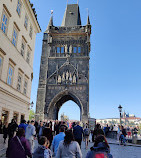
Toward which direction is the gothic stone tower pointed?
toward the camera

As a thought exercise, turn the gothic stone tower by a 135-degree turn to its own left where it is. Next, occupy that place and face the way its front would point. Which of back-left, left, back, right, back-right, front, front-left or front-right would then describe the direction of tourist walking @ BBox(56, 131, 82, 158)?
back-right

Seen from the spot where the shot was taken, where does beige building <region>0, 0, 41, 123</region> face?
facing the viewer and to the right of the viewer

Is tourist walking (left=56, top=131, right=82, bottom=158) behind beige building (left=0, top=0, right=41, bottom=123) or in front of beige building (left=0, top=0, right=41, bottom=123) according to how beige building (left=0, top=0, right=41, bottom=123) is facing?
in front

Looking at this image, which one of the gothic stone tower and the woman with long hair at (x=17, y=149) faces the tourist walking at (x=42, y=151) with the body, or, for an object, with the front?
the gothic stone tower

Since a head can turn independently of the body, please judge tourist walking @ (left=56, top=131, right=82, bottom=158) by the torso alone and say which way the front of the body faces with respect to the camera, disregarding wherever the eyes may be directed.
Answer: away from the camera

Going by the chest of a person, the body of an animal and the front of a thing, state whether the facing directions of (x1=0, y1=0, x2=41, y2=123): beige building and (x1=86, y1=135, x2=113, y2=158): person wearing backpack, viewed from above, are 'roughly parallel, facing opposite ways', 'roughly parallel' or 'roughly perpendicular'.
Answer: roughly perpendicular

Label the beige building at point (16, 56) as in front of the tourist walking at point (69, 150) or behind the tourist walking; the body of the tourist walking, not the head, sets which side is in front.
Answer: in front

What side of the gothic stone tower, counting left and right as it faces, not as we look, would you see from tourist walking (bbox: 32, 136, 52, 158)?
front

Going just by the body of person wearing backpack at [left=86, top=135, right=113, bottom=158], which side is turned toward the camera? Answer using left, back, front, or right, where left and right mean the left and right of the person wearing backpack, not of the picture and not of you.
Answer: back

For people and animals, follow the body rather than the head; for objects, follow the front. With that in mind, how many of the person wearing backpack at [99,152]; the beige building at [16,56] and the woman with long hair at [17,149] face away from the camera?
2

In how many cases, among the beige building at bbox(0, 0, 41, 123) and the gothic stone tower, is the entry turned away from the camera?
0

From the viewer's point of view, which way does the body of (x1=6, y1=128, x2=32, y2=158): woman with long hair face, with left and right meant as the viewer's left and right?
facing away from the viewer

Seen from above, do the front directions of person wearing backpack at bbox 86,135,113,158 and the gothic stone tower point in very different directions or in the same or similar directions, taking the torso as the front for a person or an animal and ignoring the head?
very different directions

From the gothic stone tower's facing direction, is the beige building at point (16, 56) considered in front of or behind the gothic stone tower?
in front
